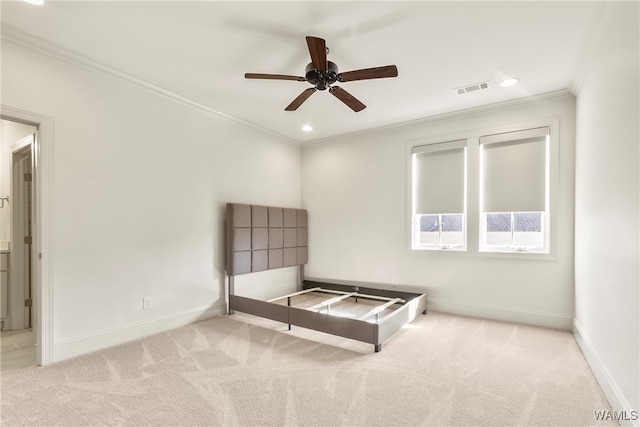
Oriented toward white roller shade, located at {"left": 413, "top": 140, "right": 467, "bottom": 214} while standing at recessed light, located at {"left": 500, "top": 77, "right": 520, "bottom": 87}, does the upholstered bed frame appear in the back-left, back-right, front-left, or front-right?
front-left

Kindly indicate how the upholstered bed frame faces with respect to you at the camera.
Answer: facing the viewer and to the right of the viewer

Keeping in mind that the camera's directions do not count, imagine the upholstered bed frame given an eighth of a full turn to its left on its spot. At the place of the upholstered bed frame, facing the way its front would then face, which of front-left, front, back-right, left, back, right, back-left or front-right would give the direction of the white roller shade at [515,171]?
front
